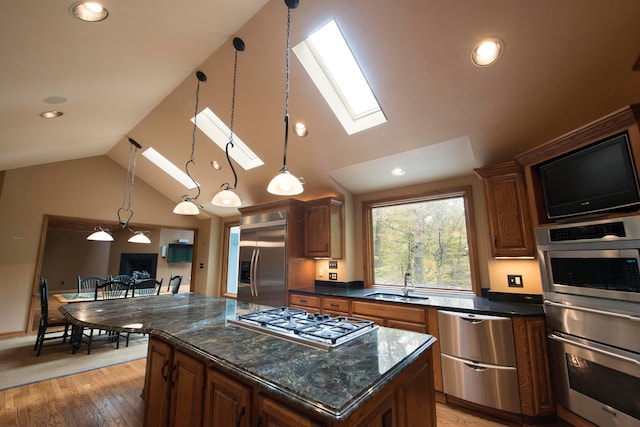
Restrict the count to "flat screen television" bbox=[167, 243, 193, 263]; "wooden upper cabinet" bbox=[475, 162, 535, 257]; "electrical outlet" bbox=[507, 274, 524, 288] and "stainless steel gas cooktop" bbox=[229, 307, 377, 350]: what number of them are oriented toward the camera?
3

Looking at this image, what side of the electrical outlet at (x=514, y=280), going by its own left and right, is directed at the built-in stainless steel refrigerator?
right

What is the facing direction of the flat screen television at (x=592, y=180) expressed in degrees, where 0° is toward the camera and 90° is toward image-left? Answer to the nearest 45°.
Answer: approximately 45°

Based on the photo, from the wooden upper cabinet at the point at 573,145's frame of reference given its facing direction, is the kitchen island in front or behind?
in front

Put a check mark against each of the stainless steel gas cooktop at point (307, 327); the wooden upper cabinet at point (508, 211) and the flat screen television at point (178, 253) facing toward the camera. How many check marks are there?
2

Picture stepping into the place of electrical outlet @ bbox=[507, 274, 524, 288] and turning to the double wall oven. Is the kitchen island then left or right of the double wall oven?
right

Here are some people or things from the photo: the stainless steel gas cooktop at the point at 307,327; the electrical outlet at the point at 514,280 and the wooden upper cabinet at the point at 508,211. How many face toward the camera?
2

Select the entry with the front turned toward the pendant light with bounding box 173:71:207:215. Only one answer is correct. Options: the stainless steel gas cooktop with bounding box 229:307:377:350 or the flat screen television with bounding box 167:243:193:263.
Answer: the flat screen television

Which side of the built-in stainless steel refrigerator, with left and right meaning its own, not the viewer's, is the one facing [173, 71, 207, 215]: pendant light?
front

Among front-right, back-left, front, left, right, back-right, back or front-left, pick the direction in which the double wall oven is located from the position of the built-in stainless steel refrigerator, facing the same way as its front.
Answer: left

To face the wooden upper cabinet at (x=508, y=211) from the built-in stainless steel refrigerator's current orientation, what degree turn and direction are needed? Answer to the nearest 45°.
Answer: approximately 90° to its left

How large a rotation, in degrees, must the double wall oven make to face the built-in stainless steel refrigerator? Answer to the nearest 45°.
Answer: approximately 45° to its right

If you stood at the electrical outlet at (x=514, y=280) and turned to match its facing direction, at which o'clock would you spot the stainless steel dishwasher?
The stainless steel dishwasher is roughly at 1 o'clock from the electrical outlet.
